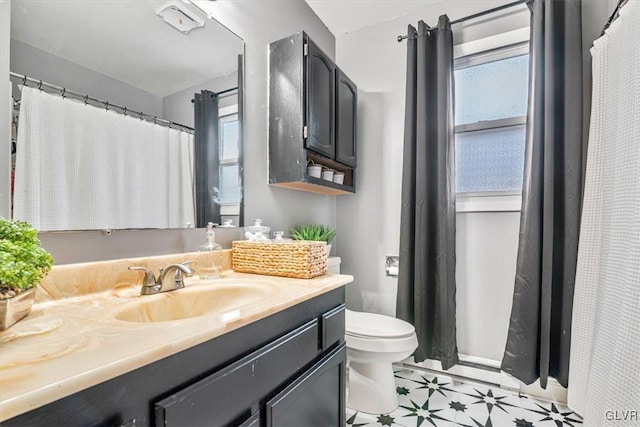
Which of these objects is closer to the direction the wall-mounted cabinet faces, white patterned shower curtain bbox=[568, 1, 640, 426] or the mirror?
the white patterned shower curtain

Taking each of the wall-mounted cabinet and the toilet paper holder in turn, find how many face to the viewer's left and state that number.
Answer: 0

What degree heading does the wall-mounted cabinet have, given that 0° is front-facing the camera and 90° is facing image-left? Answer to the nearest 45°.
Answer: approximately 315°

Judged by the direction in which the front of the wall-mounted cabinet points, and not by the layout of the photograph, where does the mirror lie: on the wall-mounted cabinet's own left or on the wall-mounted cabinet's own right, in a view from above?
on the wall-mounted cabinet's own right

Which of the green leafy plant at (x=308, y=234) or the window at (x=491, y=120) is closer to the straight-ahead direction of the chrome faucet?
the window

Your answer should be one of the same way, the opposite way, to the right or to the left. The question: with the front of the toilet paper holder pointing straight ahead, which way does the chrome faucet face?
to the left

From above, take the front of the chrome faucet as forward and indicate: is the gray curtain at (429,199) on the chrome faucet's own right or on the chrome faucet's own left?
on the chrome faucet's own left

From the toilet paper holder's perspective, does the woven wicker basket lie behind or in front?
in front

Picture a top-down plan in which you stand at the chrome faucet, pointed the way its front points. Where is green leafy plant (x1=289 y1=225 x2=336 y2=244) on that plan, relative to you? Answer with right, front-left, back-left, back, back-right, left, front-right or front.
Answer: left

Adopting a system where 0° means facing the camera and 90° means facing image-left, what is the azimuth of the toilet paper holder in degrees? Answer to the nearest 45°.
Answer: approximately 0°
